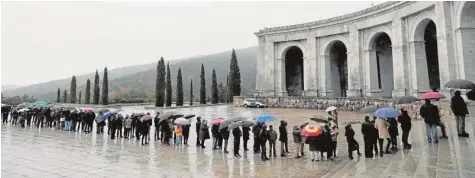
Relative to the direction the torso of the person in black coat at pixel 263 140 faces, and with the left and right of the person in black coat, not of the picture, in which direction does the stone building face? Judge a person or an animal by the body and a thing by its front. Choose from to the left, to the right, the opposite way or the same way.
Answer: the opposite way

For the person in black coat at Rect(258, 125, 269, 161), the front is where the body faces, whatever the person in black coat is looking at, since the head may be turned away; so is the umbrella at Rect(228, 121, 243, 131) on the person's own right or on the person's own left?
on the person's own left

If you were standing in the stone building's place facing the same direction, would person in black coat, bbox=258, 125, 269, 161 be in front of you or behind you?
in front

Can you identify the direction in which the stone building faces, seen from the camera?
facing the viewer and to the left of the viewer

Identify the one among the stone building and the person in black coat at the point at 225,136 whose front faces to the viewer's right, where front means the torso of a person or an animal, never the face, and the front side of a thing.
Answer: the person in black coat

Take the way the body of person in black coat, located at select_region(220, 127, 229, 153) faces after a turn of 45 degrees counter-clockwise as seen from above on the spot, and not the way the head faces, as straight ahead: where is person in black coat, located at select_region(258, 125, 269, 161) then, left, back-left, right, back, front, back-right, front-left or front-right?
right

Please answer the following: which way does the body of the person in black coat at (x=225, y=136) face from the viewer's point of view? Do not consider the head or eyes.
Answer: to the viewer's right

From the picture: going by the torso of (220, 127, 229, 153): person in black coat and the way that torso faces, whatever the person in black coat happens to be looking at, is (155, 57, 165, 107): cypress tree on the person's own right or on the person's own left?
on the person's own left

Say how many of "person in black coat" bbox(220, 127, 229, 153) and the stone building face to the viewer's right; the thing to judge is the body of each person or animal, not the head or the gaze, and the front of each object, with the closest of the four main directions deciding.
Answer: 1

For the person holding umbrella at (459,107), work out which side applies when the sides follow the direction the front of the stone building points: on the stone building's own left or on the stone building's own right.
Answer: on the stone building's own left
